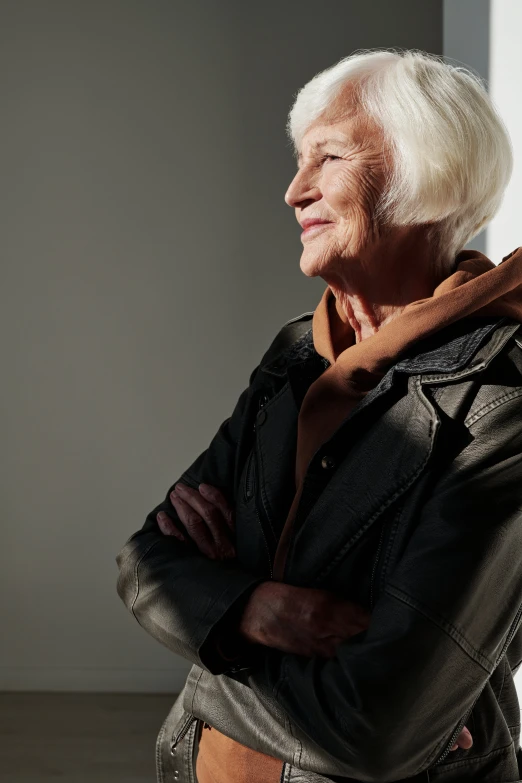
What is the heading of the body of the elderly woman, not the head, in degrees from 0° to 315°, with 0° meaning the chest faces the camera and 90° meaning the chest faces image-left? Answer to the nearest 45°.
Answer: approximately 45°

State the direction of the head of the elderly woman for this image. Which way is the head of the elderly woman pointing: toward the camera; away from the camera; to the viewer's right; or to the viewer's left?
to the viewer's left
